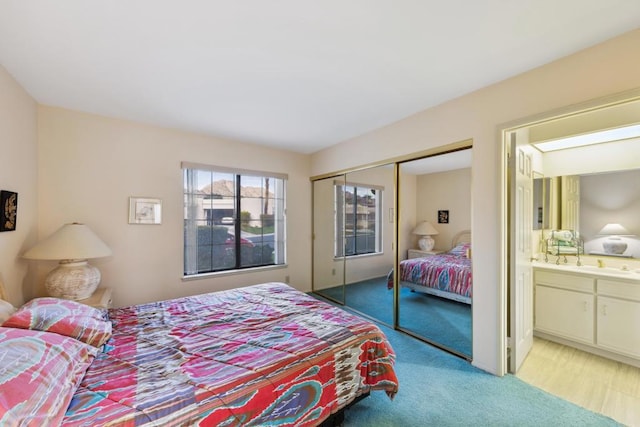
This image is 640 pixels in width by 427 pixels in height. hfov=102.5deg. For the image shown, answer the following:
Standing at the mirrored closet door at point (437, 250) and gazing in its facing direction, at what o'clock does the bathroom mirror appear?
The bathroom mirror is roughly at 7 o'clock from the mirrored closet door.

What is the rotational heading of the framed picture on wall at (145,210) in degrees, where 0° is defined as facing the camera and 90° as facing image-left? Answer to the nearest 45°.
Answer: approximately 0°

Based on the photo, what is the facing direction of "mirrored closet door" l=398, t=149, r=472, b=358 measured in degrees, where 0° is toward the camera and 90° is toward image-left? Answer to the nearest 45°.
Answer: approximately 45°

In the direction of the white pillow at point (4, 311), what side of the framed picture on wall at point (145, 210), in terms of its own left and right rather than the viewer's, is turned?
front

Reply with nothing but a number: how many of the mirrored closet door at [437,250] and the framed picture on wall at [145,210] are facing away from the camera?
0

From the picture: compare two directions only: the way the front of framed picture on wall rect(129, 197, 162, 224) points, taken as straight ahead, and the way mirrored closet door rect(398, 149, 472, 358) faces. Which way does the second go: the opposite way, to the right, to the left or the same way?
to the right

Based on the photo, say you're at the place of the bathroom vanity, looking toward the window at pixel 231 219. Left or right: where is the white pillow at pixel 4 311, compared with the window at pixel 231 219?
left

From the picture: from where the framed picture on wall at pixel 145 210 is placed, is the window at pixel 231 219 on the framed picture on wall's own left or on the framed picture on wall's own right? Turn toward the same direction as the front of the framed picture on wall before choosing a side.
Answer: on the framed picture on wall's own left

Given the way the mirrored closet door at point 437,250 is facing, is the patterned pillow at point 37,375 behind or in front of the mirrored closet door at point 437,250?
in front

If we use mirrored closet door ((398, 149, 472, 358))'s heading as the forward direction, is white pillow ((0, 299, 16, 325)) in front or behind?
in front

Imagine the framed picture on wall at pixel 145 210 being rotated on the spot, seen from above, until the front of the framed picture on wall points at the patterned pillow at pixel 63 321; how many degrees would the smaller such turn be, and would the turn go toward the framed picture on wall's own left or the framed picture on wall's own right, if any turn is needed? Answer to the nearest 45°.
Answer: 0° — it already faces it

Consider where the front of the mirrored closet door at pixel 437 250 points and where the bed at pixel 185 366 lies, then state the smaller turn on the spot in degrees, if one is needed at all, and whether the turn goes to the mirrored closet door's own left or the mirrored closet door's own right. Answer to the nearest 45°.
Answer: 0° — it already faces it

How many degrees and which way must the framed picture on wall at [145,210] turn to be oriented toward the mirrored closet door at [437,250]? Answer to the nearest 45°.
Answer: approximately 45° to its left

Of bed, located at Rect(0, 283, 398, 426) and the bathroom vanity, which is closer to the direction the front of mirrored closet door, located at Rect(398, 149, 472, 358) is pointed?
the bed

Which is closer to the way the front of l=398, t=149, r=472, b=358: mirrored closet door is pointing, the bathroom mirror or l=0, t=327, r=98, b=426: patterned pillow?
the patterned pillow
